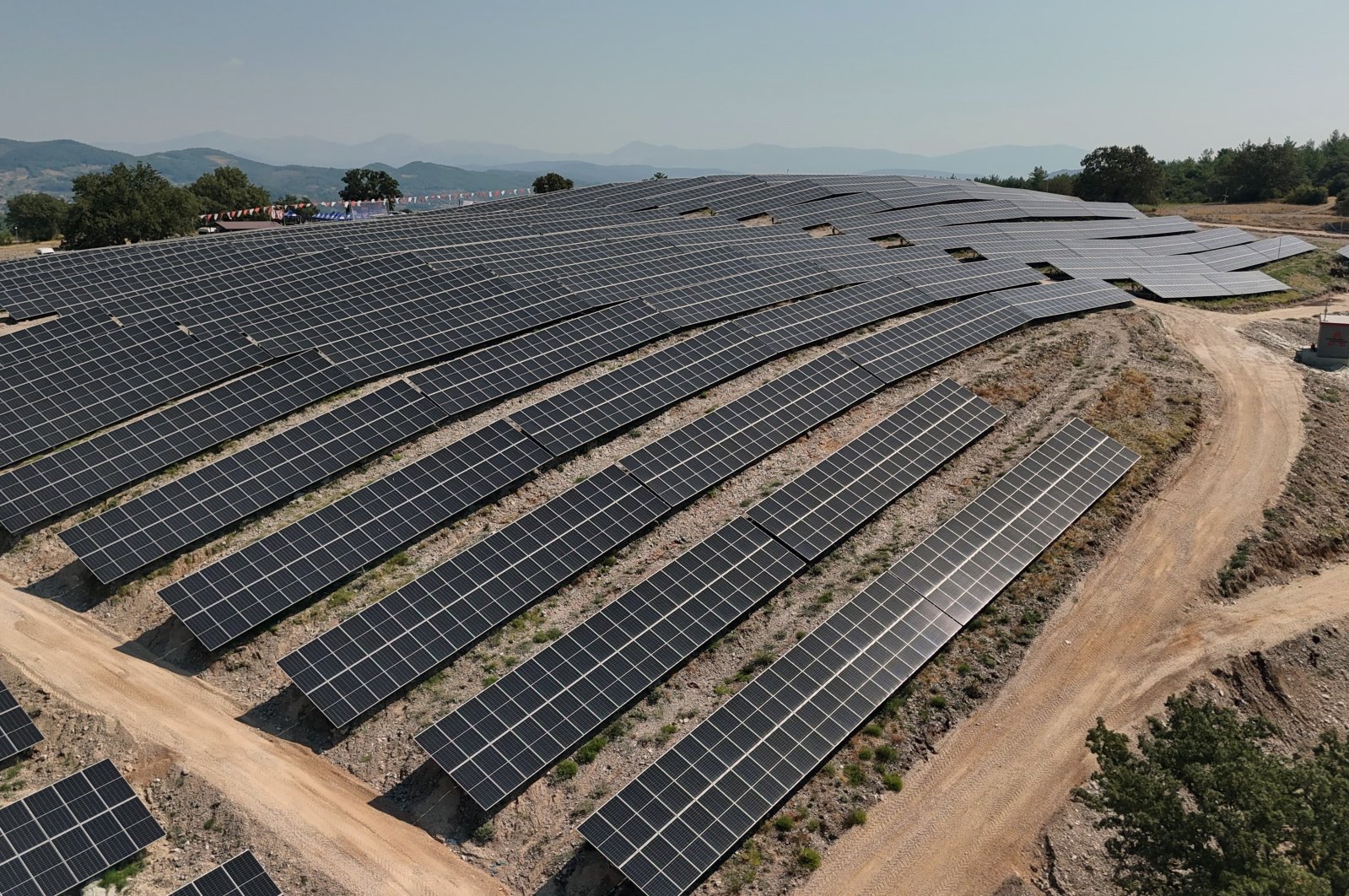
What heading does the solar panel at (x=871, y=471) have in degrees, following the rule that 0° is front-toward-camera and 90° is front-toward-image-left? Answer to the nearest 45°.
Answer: approximately 315°

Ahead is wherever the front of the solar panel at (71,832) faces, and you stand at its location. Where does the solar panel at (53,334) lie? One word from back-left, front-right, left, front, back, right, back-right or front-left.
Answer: back-left

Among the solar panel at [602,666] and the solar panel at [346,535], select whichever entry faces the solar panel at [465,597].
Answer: the solar panel at [346,535]

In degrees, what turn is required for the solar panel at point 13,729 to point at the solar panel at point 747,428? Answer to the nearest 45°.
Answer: approximately 45° to its left

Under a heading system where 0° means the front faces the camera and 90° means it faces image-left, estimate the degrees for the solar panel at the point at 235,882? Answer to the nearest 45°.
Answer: approximately 315°

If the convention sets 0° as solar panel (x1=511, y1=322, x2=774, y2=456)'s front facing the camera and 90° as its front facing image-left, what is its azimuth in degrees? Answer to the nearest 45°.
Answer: approximately 315°

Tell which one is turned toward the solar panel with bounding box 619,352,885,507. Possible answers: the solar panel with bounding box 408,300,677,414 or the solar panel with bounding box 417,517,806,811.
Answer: the solar panel with bounding box 408,300,677,414

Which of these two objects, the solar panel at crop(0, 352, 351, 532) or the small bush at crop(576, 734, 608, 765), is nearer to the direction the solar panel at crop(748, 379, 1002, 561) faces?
the small bush

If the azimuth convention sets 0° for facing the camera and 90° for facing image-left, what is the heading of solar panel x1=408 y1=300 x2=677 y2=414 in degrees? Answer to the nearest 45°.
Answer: approximately 315°

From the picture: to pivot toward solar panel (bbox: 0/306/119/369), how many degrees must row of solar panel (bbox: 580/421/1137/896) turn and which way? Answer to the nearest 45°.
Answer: approximately 135° to its right

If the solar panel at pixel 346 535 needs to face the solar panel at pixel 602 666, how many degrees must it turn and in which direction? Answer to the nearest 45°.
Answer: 0° — it already faces it

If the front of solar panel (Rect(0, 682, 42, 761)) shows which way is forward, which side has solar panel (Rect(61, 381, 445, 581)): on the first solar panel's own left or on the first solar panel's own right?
on the first solar panel's own left

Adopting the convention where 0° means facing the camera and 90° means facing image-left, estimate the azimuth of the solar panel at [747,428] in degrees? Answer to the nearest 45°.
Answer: approximately 315°

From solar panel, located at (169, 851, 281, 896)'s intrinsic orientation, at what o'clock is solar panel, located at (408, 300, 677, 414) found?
solar panel, located at (408, 300, 677, 414) is roughly at 9 o'clock from solar panel, located at (169, 851, 281, 896).
